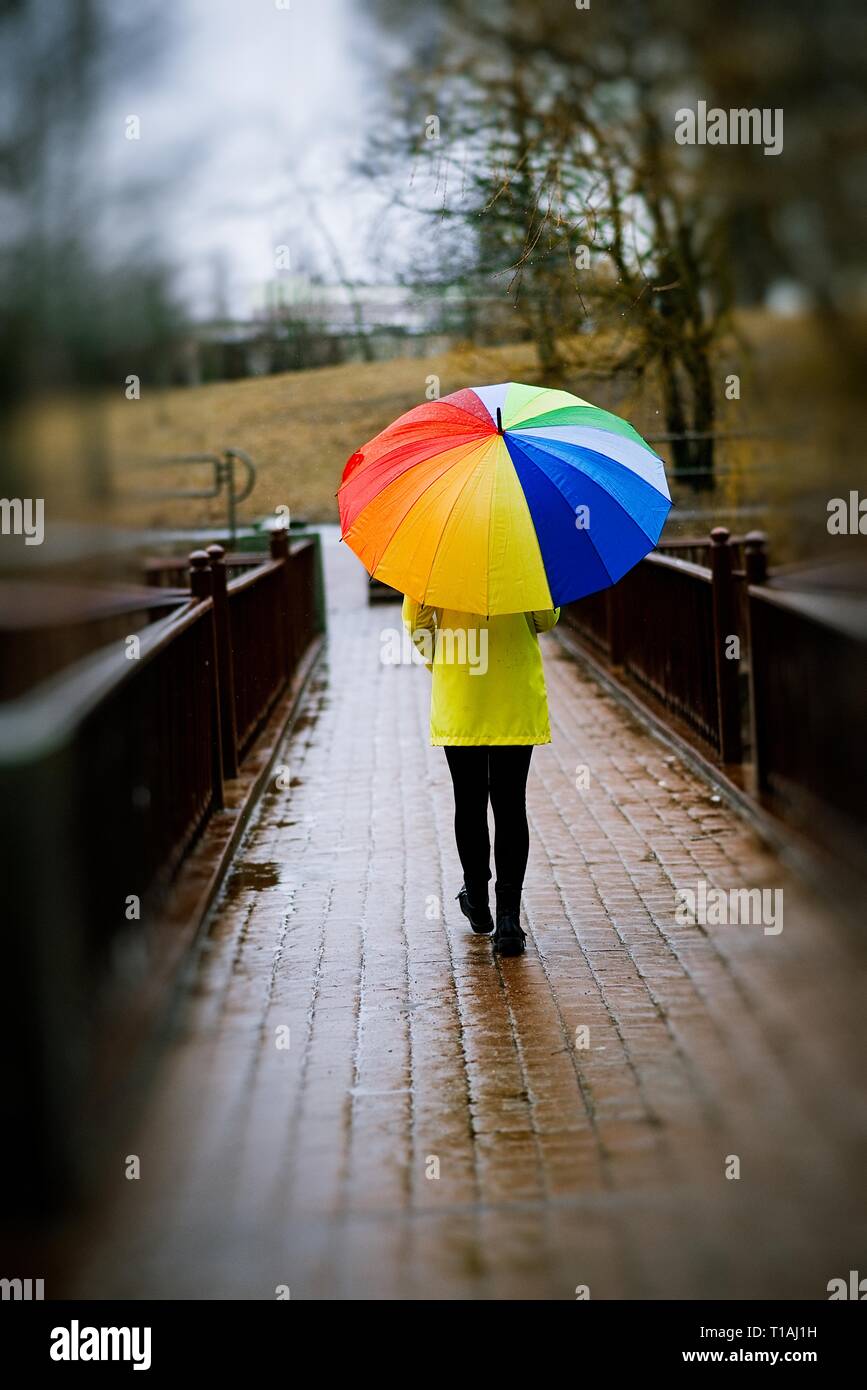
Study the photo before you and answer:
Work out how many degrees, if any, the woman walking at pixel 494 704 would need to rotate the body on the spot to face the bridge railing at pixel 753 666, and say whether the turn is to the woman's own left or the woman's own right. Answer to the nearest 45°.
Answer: approximately 45° to the woman's own right

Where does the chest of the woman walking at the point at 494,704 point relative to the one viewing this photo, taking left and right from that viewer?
facing away from the viewer
